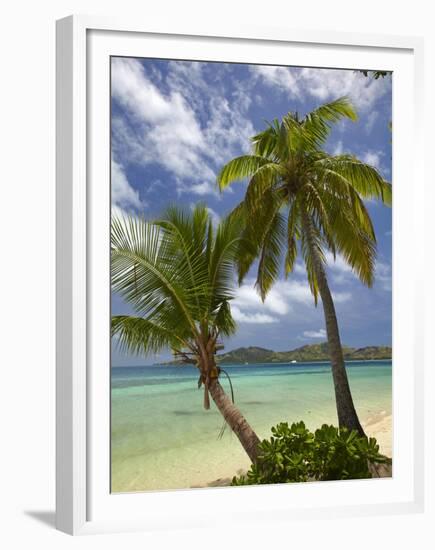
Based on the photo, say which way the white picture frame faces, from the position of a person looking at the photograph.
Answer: facing the viewer and to the right of the viewer
